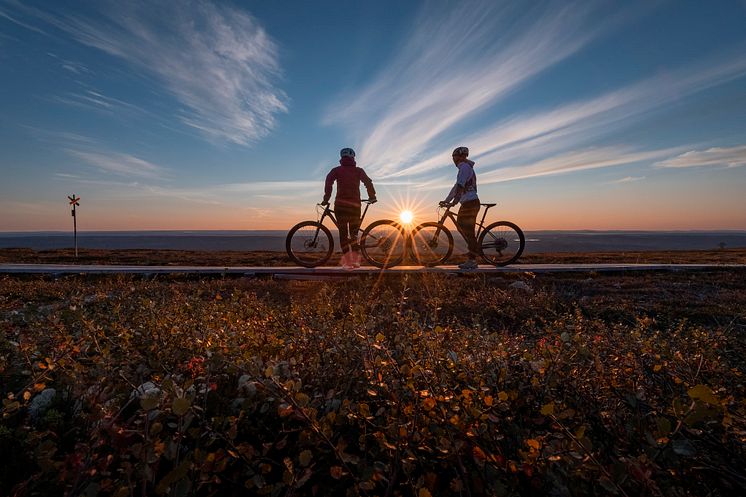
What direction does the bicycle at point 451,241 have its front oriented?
to the viewer's left

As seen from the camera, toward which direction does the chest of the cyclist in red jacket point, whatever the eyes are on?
away from the camera

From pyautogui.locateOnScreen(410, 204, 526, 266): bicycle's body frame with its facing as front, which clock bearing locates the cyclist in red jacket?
The cyclist in red jacket is roughly at 11 o'clock from the bicycle.

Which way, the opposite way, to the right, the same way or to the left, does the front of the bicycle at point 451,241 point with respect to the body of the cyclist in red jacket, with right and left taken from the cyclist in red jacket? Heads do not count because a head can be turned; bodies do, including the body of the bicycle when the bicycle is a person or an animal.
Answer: to the left

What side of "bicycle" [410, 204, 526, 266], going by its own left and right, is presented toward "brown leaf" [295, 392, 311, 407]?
left

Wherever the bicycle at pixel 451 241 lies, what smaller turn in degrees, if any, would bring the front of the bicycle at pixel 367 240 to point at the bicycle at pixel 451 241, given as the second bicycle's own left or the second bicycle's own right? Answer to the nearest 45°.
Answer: approximately 180°

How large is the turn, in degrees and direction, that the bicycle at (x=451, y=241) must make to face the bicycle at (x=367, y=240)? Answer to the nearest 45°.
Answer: approximately 45° to its left

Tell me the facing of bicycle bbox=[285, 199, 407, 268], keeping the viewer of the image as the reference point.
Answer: facing to the left of the viewer

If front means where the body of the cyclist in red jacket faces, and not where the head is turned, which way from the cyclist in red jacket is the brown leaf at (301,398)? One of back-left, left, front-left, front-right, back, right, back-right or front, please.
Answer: back
